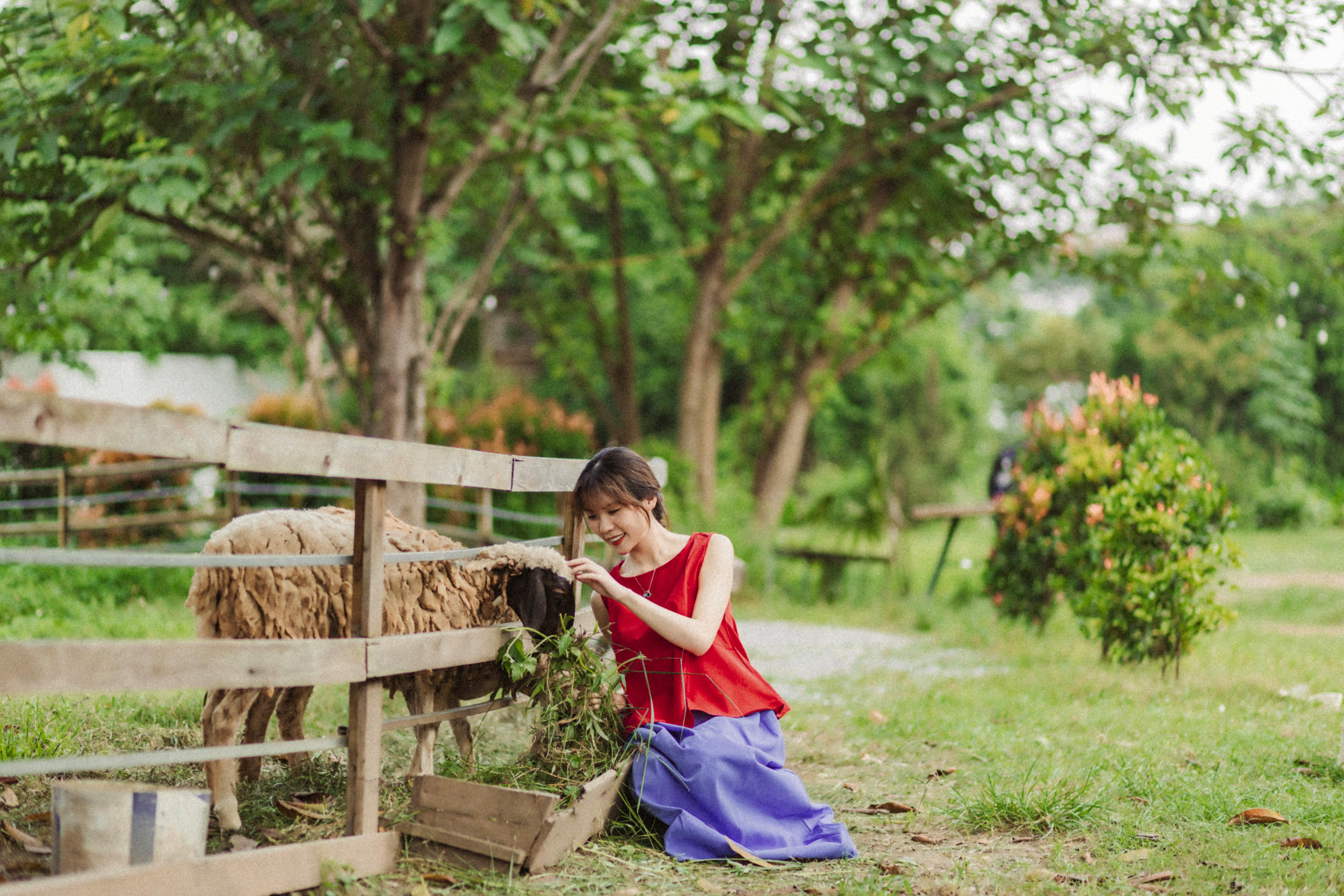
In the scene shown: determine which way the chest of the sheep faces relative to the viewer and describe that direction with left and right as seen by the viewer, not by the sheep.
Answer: facing to the right of the viewer

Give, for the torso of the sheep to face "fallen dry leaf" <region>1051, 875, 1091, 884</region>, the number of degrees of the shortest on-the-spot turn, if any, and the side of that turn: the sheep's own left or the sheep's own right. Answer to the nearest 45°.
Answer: approximately 45° to the sheep's own right

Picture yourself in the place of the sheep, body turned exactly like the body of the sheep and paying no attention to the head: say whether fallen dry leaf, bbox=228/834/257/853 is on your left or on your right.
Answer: on your right

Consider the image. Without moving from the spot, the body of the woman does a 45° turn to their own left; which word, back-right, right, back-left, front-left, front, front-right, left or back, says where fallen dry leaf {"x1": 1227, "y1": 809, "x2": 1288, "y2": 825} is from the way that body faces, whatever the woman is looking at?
left

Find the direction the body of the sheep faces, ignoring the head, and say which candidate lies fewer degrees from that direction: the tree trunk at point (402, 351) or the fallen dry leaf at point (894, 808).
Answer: the fallen dry leaf

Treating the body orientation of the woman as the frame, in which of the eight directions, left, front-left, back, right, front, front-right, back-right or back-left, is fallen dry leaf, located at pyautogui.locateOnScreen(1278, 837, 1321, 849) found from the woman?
back-left

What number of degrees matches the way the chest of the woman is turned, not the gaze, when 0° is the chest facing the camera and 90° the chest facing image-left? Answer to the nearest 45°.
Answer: approximately 45°

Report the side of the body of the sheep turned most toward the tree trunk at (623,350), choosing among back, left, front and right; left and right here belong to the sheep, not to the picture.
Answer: left

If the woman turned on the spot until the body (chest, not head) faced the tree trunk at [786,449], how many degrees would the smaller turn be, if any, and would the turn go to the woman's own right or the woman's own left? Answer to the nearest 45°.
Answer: approximately 135° to the woman's own right
